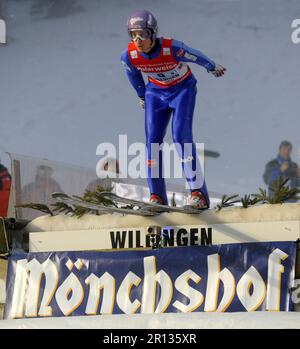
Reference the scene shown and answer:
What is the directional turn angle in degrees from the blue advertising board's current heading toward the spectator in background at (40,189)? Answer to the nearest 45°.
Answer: approximately 135° to its right

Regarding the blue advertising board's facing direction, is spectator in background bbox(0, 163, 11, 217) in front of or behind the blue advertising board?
behind

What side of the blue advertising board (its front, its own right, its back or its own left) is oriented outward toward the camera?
front

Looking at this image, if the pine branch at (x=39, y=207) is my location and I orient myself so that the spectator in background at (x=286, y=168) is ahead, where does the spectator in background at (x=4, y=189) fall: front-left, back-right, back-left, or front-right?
front-left

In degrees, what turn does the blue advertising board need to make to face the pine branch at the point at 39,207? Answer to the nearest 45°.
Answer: approximately 135° to its right

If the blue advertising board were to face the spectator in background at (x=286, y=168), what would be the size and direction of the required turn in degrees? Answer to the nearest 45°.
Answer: approximately 135° to its left

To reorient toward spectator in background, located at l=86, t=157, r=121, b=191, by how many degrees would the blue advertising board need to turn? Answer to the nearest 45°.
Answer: approximately 180°
